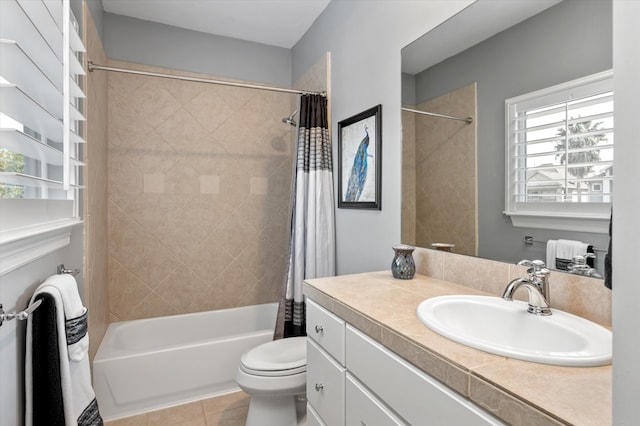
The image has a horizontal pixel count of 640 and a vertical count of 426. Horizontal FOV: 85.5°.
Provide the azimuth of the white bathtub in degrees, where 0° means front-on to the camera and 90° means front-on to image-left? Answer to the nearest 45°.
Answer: approximately 0°

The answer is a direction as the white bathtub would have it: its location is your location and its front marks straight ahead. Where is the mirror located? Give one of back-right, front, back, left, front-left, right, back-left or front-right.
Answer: front-left

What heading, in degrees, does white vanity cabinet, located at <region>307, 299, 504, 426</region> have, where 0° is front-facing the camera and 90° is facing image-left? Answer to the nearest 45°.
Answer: approximately 45°

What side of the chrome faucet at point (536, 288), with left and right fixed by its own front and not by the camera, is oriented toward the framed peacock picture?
right

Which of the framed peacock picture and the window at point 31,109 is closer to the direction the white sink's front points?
the window

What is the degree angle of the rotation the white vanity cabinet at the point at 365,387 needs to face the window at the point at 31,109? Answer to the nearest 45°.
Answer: approximately 45° to its right

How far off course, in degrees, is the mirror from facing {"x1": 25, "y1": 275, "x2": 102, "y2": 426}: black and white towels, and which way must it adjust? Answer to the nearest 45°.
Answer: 0° — it already faces it

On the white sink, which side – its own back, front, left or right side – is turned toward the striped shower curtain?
right

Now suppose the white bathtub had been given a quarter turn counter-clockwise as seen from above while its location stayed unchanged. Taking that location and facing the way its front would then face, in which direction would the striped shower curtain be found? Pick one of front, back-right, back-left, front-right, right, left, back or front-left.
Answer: front
